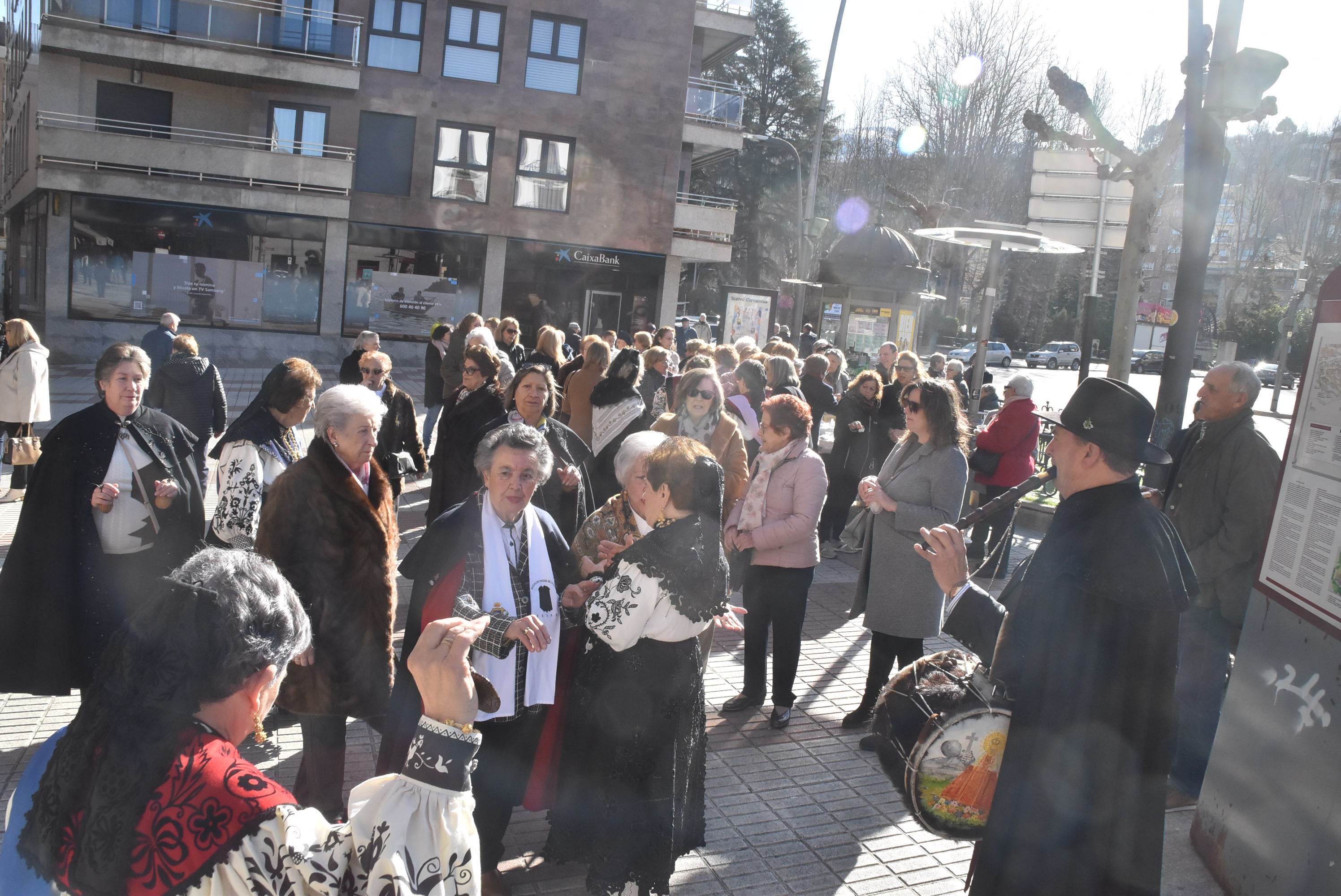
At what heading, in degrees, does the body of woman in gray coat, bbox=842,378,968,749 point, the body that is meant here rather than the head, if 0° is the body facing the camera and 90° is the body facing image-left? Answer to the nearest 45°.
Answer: approximately 90°

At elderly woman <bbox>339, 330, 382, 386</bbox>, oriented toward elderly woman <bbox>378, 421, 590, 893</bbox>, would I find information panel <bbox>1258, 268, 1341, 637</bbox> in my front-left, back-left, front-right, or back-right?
front-left

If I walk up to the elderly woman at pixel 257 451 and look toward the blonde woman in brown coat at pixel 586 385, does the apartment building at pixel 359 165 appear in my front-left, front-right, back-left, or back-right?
front-left

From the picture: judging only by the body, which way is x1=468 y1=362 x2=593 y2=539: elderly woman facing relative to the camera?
toward the camera

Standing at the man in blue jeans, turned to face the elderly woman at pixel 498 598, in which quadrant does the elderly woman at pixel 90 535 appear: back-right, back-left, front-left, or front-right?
front-right

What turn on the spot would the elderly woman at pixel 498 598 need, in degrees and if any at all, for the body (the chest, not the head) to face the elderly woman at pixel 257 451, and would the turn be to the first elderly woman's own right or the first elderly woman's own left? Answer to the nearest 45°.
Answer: approximately 135° to the first elderly woman's own right

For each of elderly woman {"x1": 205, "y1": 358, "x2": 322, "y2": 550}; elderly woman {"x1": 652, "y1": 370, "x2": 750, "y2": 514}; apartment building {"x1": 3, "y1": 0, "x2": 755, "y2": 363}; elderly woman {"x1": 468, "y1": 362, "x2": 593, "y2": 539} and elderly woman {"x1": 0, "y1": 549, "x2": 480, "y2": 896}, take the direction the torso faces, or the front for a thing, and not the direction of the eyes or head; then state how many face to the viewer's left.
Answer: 0

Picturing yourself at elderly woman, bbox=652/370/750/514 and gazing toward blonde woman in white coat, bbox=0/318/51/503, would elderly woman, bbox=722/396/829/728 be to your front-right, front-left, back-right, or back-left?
back-left

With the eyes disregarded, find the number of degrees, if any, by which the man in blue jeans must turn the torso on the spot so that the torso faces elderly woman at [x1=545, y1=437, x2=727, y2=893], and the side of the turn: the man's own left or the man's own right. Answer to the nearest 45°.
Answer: approximately 45° to the man's own left

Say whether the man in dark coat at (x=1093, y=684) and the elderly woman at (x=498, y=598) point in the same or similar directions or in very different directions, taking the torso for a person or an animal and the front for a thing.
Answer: very different directions

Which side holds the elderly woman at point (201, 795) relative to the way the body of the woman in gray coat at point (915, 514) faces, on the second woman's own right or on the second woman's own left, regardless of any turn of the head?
on the second woman's own left

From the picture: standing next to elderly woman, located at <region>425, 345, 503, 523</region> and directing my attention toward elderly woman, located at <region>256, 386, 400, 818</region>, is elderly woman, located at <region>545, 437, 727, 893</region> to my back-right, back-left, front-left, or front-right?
front-left

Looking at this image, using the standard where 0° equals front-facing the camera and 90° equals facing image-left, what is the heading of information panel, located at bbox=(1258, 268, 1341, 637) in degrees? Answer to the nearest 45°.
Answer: approximately 45°
